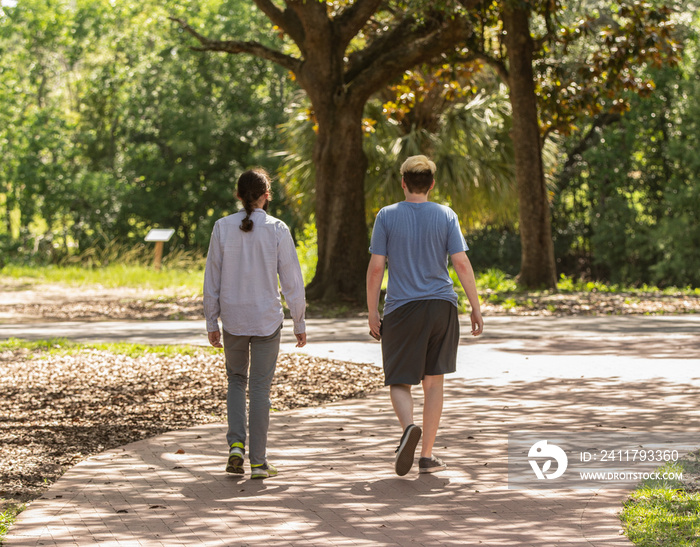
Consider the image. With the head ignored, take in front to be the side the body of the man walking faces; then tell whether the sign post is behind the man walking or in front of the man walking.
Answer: in front

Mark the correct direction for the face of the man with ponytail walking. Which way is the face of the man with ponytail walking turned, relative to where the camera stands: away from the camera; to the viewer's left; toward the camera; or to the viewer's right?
away from the camera

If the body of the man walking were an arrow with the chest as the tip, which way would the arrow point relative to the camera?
away from the camera

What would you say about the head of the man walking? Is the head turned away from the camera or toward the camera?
away from the camera

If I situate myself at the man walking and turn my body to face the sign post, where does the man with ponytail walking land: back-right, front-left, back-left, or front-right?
front-left

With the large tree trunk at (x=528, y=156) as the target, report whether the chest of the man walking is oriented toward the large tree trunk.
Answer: yes

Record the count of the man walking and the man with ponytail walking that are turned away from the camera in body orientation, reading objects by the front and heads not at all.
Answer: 2

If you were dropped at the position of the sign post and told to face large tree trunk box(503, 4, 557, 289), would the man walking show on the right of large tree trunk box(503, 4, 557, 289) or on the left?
right

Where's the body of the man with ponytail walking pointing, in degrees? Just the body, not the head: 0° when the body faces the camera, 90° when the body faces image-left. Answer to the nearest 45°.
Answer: approximately 180°

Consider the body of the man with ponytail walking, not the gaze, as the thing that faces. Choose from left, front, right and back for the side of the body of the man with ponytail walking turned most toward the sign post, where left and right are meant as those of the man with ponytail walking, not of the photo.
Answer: front

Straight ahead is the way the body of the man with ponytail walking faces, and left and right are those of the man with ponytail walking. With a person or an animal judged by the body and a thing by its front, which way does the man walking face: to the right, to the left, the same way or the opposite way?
the same way

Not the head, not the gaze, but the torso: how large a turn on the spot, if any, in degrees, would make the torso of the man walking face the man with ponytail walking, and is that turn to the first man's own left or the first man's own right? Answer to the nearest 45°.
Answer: approximately 90° to the first man's own left
